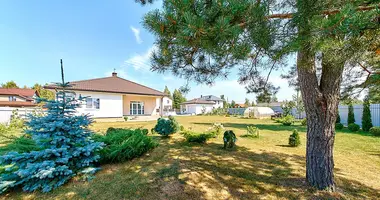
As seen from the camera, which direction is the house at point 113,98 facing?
toward the camera

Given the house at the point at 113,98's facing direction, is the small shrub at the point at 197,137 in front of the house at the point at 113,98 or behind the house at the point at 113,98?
in front

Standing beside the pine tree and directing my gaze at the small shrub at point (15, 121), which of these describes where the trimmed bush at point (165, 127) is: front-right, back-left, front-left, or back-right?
front-right

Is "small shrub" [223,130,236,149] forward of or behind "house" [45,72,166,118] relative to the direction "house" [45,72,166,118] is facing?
forward

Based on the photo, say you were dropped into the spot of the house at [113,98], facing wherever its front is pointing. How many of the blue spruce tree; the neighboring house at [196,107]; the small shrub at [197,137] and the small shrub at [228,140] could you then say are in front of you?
3

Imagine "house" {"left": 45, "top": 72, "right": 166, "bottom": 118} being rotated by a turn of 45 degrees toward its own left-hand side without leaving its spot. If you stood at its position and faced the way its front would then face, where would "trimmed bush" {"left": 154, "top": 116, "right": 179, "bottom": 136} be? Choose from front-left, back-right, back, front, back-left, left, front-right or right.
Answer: front-right

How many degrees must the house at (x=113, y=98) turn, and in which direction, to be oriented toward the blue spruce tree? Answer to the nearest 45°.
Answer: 0° — it already faces it

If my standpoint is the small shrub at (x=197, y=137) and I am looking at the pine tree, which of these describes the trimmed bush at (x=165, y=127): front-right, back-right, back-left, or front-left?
back-right

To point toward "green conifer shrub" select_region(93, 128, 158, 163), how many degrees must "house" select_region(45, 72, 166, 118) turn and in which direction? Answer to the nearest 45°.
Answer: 0° — it already faces it
